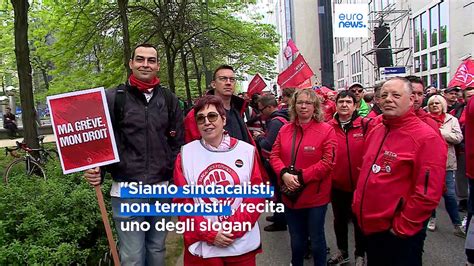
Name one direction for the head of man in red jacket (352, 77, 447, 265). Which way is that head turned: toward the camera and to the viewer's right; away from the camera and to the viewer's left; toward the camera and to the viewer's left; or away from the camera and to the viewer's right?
toward the camera and to the viewer's left

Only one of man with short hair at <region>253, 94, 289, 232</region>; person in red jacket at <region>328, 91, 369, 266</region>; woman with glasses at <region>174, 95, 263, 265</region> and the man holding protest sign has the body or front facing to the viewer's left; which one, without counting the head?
the man with short hair

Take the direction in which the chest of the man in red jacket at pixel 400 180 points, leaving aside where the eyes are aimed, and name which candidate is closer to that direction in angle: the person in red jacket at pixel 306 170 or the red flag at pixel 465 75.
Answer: the person in red jacket

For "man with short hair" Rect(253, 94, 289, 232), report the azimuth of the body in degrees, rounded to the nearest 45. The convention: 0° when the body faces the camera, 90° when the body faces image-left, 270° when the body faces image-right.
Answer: approximately 90°

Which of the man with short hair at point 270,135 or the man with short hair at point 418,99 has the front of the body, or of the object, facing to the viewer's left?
the man with short hair at point 270,135

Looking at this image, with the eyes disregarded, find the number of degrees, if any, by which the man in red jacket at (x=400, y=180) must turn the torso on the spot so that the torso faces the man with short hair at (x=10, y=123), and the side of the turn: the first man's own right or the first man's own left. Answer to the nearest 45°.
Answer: approximately 90° to the first man's own right
